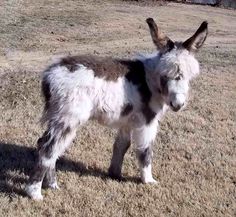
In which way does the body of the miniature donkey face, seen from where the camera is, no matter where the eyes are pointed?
to the viewer's right
